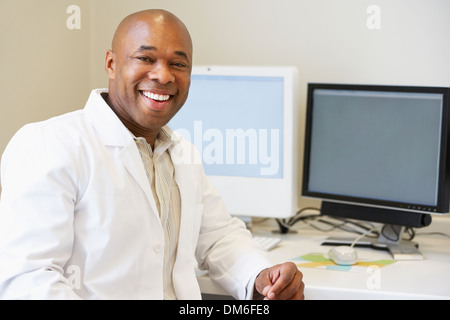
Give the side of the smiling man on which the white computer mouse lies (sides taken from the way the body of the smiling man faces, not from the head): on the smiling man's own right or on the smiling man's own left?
on the smiling man's own left

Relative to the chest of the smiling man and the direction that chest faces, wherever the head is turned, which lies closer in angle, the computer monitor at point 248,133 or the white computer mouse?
the white computer mouse

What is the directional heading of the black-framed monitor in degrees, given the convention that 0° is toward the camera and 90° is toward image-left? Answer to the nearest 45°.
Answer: approximately 45°

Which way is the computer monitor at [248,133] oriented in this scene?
toward the camera

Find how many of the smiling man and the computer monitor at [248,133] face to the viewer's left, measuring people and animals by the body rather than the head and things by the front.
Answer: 0

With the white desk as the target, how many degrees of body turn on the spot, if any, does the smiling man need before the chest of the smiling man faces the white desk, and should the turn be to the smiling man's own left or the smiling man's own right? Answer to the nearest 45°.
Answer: approximately 45° to the smiling man's own left

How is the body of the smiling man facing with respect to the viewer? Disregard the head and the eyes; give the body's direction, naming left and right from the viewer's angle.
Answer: facing the viewer and to the right of the viewer

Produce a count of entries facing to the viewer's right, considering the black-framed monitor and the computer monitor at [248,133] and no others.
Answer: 0

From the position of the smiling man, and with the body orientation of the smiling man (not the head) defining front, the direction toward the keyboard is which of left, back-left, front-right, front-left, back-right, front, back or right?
left
